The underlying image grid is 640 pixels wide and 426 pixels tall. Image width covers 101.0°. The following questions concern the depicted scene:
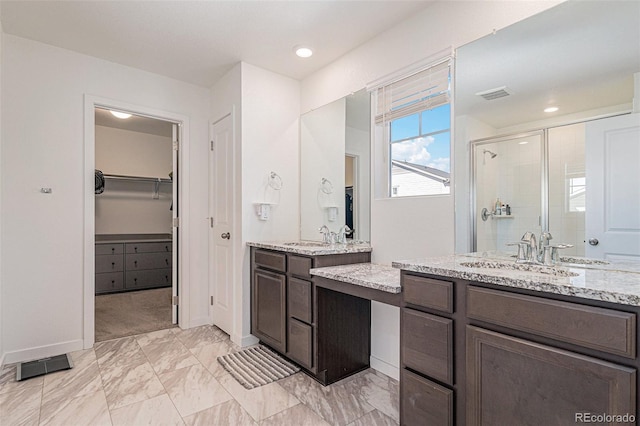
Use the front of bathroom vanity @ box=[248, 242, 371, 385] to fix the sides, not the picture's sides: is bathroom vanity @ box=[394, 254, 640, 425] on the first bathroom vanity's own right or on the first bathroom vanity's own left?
on the first bathroom vanity's own left

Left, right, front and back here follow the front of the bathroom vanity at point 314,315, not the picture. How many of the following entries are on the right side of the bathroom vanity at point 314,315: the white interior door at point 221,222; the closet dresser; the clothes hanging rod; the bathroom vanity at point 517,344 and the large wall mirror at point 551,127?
3

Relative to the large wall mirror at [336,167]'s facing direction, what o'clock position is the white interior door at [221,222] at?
The white interior door is roughly at 2 o'clock from the large wall mirror.

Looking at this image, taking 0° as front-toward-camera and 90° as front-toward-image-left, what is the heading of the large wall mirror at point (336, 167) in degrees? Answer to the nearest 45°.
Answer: approximately 45°

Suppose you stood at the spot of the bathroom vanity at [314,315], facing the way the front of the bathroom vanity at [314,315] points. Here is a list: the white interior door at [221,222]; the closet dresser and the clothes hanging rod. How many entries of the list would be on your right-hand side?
3

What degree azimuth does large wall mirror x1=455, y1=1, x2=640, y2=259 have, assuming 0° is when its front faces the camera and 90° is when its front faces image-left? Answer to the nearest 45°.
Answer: approximately 45°

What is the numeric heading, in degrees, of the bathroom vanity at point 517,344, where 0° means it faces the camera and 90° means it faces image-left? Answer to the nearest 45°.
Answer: approximately 45°

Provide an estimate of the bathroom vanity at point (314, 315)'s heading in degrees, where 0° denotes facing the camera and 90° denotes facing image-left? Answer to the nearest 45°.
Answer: approximately 45°
